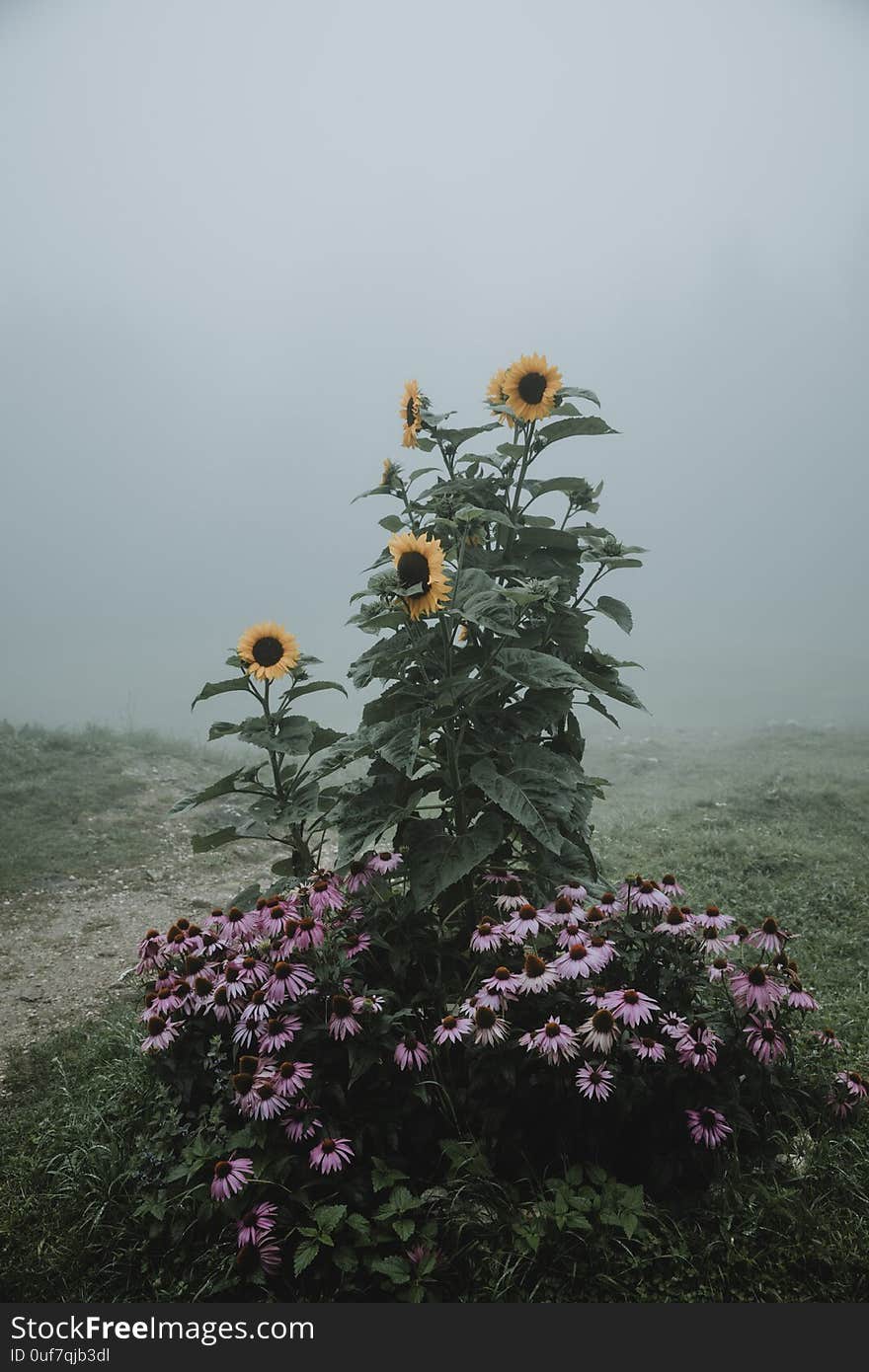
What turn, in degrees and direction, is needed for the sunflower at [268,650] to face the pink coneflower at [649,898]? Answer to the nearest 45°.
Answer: approximately 45° to its left

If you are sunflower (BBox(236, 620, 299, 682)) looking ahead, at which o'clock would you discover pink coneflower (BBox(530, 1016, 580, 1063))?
The pink coneflower is roughly at 11 o'clock from the sunflower.

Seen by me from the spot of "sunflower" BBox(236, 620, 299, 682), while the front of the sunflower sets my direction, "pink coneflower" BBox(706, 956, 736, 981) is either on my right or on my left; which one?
on my left

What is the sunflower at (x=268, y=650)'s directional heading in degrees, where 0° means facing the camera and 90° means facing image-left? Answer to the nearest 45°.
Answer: approximately 0°

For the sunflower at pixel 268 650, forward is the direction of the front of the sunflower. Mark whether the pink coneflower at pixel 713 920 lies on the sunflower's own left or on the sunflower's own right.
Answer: on the sunflower's own left

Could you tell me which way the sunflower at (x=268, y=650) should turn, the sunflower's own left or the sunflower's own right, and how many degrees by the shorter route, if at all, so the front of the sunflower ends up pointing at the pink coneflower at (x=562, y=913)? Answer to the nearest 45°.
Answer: approximately 45° to the sunflower's own left
